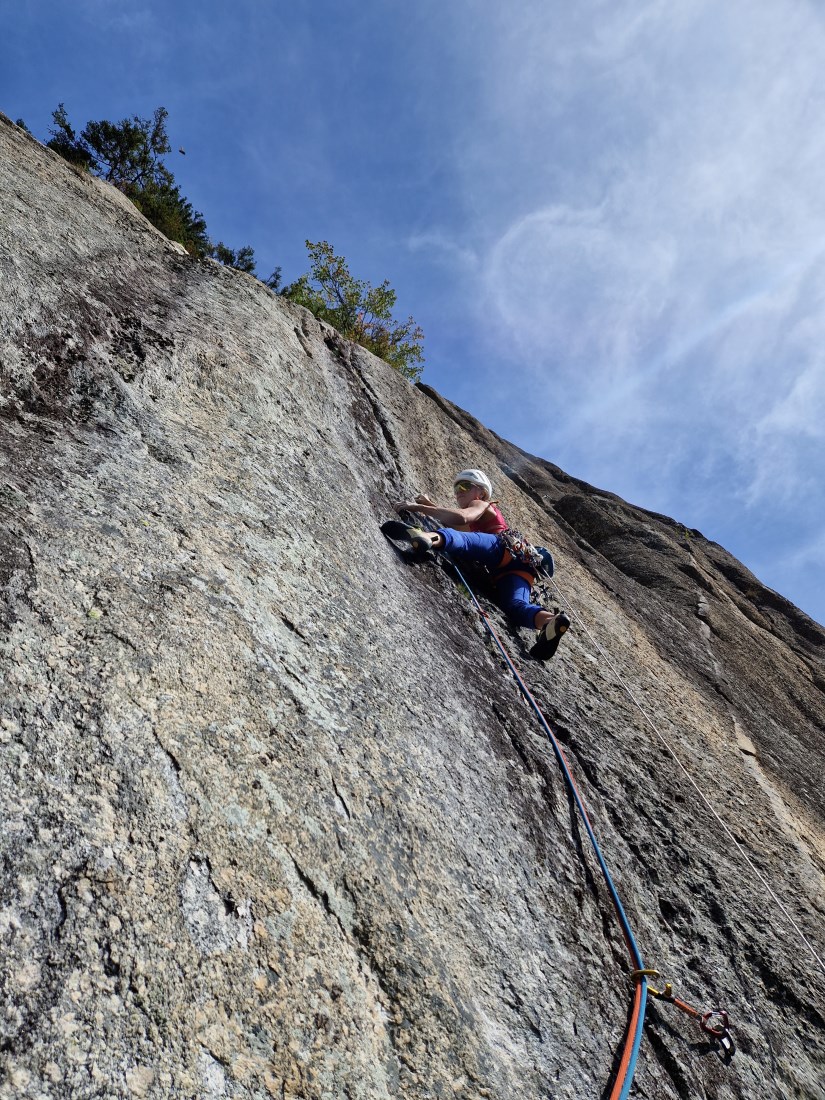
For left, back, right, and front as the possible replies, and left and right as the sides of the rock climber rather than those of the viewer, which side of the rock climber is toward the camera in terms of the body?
left

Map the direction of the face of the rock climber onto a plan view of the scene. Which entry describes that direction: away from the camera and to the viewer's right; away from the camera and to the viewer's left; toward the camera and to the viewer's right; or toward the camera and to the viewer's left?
toward the camera and to the viewer's left

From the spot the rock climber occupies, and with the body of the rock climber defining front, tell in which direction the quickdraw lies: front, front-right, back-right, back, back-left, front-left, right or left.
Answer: back-left
